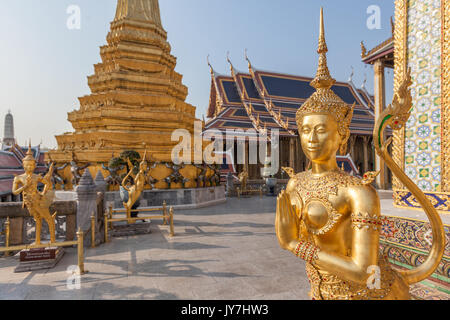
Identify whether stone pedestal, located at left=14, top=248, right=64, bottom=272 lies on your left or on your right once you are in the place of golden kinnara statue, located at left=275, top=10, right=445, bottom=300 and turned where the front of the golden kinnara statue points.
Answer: on your right

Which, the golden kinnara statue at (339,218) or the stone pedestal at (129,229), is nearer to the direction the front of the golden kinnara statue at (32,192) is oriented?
the golden kinnara statue

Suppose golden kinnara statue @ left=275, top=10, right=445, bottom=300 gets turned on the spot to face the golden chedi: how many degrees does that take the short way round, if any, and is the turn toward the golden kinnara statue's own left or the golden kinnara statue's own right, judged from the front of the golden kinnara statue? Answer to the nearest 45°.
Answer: approximately 90° to the golden kinnara statue's own right

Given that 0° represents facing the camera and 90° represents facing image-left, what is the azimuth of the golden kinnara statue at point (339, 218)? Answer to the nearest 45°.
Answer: approximately 45°

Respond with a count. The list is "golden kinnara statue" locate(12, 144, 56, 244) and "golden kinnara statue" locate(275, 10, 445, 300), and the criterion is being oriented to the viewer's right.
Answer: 0

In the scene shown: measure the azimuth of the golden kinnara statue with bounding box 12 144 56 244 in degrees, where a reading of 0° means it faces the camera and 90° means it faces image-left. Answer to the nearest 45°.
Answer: approximately 45°

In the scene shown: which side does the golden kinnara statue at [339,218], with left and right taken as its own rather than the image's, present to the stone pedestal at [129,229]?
right
